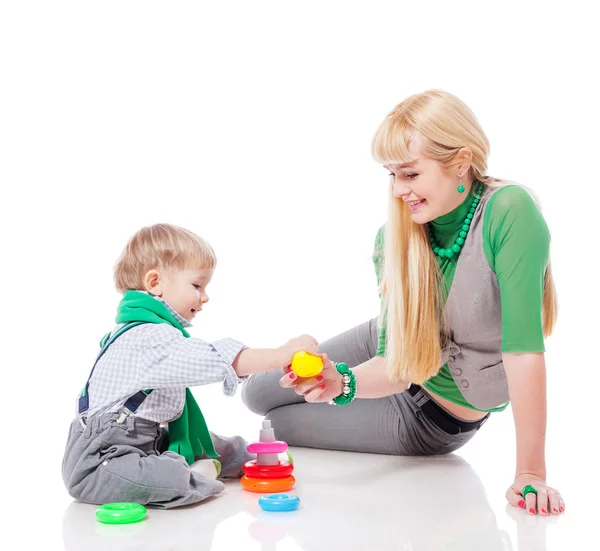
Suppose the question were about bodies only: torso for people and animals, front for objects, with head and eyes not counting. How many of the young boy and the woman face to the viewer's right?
1

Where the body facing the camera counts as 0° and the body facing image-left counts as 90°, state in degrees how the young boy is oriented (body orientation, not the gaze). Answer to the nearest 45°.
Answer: approximately 270°

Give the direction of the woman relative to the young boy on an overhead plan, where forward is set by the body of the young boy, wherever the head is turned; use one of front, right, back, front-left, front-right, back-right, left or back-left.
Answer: front

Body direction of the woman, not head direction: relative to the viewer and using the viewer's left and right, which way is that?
facing the viewer and to the left of the viewer

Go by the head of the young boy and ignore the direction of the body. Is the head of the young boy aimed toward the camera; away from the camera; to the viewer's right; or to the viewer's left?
to the viewer's right

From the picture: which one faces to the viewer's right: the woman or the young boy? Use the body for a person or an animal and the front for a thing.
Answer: the young boy
